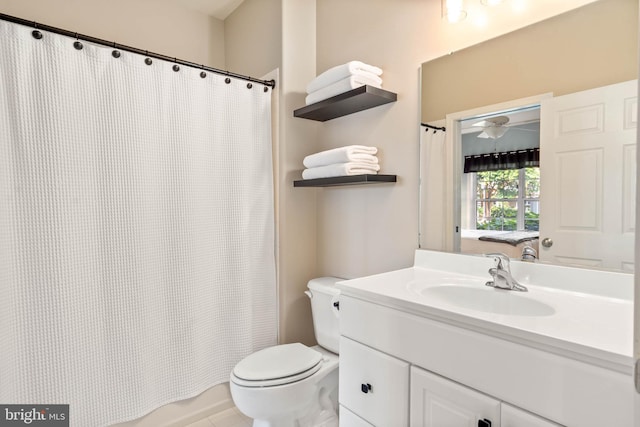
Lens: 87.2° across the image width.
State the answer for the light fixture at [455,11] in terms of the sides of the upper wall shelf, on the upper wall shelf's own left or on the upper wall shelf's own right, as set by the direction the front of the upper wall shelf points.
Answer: on the upper wall shelf's own left

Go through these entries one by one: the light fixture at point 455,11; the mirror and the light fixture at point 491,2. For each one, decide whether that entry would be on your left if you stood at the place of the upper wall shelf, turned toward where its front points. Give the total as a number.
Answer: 3

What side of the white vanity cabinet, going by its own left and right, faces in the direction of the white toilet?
right

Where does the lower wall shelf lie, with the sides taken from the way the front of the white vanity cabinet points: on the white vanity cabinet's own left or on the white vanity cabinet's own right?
on the white vanity cabinet's own right

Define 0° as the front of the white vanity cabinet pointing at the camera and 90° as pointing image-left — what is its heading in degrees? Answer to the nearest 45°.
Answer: approximately 45°

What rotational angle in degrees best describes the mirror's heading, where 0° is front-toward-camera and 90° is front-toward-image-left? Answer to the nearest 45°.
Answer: approximately 45°

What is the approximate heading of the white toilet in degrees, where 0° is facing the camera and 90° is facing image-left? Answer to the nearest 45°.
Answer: approximately 45°

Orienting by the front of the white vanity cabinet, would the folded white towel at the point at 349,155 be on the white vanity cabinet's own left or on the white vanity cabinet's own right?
on the white vanity cabinet's own right

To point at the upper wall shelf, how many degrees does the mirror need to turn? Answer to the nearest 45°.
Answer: approximately 45° to its right
